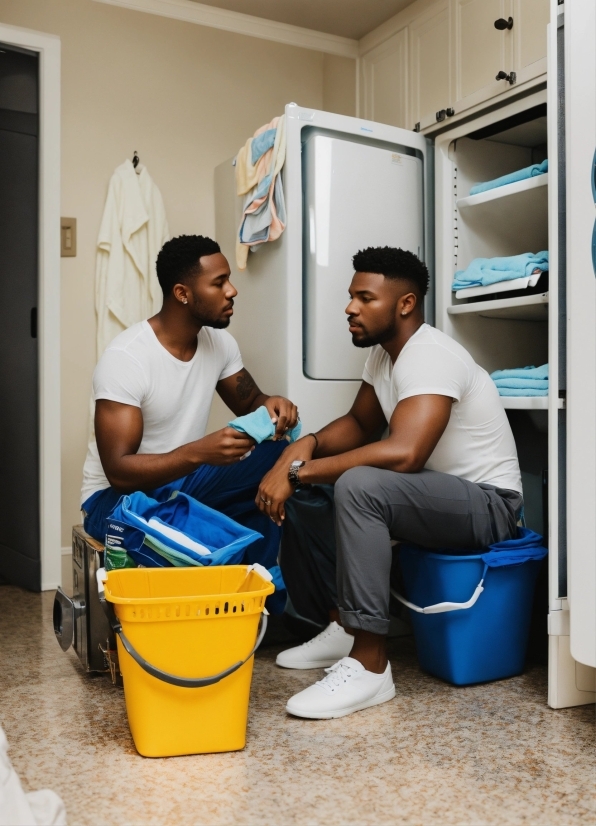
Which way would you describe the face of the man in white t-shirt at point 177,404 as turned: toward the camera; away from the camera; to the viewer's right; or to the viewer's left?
to the viewer's right

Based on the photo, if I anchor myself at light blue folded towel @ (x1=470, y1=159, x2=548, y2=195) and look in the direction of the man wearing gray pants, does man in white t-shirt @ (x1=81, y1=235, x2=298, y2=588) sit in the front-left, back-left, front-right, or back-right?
front-right

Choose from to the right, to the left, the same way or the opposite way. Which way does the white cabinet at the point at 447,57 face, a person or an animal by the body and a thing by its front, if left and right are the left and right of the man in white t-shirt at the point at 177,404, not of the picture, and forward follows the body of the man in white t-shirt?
to the right

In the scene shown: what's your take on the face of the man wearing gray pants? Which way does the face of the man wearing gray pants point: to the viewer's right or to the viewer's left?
to the viewer's left

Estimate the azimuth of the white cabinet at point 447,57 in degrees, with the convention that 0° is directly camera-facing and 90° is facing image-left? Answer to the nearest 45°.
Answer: approximately 45°

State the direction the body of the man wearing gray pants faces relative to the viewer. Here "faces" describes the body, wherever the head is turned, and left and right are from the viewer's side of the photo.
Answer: facing to the left of the viewer

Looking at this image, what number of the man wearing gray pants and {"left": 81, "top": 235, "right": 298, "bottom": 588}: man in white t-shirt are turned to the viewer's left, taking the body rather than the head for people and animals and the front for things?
1

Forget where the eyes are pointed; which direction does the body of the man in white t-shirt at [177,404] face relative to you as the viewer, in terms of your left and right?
facing the viewer and to the right of the viewer

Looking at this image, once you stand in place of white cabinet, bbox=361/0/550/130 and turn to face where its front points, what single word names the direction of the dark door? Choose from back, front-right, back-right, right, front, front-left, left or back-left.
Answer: front-right

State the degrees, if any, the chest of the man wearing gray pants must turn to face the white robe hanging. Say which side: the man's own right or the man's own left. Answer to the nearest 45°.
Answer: approximately 45° to the man's own right
